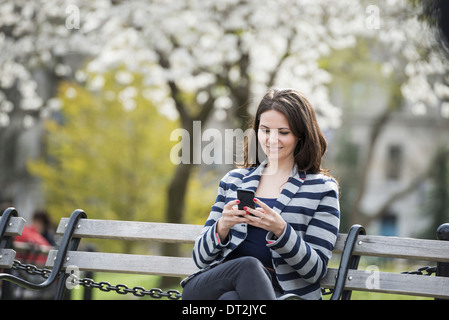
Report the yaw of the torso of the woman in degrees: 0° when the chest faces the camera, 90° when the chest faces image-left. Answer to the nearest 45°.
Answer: approximately 45°

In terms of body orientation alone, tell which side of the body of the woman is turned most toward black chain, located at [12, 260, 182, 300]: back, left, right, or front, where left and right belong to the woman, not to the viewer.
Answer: right
